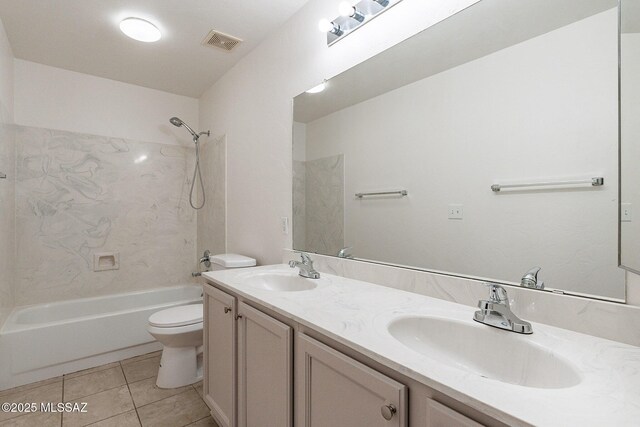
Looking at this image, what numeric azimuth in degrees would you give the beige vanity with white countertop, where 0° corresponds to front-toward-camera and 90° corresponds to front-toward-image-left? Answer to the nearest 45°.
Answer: approximately 45°

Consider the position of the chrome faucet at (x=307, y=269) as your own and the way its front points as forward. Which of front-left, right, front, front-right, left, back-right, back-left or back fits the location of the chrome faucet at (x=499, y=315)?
left

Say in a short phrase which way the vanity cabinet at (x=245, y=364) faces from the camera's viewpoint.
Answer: facing the viewer and to the left of the viewer

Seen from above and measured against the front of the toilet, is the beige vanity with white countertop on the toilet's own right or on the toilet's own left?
on the toilet's own left

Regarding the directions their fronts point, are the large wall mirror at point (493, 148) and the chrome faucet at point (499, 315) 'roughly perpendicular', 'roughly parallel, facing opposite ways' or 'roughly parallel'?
roughly parallel

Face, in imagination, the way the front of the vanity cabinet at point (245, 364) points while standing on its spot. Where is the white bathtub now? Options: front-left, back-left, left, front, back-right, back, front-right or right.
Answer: right

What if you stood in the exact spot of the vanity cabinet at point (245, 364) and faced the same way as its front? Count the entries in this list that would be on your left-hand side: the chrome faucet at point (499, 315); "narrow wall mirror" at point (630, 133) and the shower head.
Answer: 2

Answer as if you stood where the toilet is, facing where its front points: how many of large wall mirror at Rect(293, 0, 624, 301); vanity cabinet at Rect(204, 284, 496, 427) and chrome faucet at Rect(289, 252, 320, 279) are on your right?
0

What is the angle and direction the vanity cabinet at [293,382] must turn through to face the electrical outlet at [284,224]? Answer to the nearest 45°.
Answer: approximately 135° to its right

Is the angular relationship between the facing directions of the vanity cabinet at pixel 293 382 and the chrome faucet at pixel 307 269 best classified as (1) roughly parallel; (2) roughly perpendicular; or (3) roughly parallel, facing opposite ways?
roughly parallel

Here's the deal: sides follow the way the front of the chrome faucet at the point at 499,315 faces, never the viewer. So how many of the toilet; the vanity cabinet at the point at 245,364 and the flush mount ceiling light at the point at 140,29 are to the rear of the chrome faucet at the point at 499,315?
0

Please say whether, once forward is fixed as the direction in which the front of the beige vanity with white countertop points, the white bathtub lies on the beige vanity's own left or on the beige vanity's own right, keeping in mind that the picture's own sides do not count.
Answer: on the beige vanity's own right

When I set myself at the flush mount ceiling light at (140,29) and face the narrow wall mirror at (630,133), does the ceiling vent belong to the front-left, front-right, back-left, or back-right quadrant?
front-left
